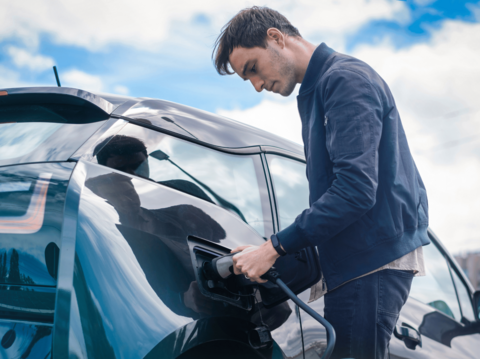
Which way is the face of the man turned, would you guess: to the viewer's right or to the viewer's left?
to the viewer's left

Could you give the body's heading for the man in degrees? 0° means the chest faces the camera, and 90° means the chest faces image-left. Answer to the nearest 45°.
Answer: approximately 90°

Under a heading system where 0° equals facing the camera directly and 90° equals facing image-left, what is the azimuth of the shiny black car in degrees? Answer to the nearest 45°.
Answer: approximately 225°

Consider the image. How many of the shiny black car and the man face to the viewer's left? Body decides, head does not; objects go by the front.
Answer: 1
